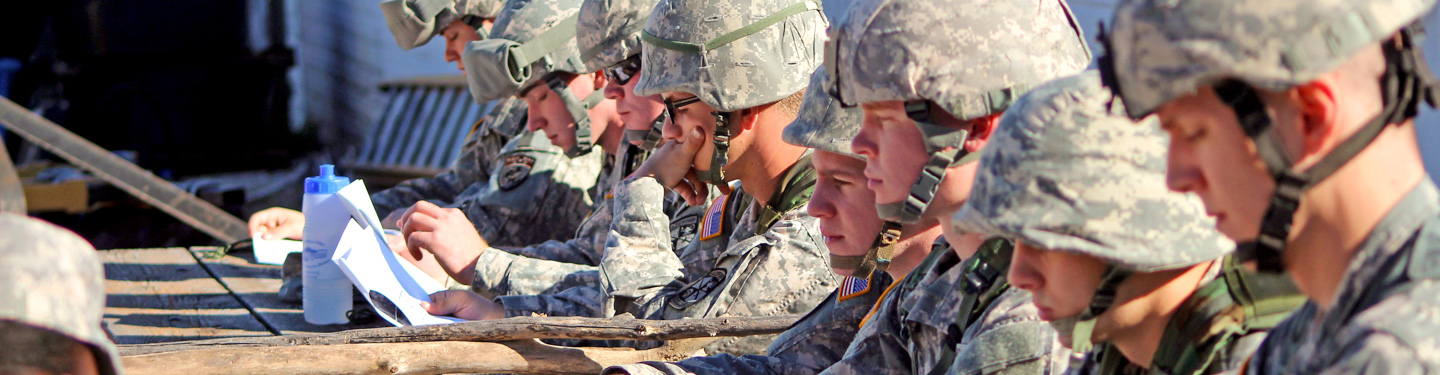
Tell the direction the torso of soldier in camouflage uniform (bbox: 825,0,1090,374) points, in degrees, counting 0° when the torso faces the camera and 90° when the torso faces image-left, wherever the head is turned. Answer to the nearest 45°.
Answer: approximately 90°

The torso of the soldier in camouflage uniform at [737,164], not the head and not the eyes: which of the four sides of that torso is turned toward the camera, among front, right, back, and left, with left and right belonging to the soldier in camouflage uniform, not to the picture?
left

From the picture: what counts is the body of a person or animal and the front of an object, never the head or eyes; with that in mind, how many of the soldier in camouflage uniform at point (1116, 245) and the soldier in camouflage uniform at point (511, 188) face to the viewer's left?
2

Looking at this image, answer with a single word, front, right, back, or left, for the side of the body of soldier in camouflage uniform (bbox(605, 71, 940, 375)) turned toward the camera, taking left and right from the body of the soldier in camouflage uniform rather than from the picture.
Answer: left

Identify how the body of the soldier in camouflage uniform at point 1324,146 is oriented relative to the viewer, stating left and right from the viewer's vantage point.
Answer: facing to the left of the viewer

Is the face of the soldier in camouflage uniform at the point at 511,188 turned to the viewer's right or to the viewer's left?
to the viewer's left

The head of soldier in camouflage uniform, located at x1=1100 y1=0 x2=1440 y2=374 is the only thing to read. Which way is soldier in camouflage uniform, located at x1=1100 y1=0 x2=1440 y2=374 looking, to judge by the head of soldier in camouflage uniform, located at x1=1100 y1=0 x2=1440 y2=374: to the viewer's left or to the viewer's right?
to the viewer's left

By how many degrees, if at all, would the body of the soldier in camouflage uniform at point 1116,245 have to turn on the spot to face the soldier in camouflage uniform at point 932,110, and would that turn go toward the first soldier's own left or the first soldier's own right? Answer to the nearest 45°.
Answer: approximately 45° to the first soldier's own right

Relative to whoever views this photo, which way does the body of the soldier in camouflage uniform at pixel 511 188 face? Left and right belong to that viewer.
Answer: facing to the left of the viewer

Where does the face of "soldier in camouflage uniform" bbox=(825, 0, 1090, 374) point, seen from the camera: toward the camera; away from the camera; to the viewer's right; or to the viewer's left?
to the viewer's left

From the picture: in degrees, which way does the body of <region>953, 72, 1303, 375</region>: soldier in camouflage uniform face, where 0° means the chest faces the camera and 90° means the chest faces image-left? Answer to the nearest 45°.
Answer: approximately 90°
